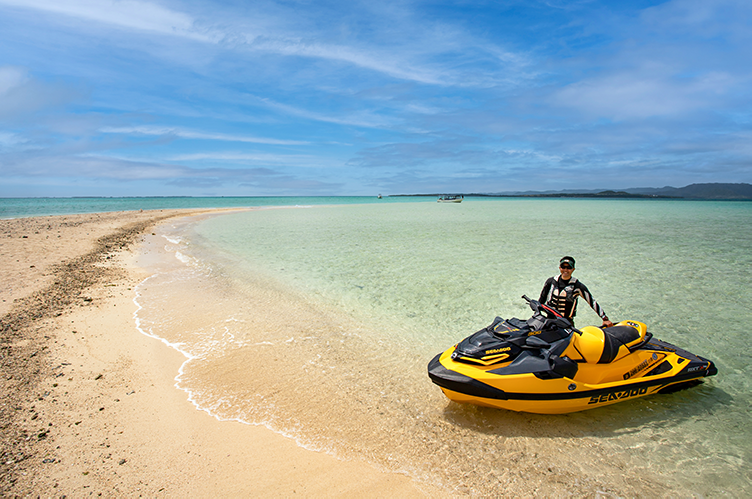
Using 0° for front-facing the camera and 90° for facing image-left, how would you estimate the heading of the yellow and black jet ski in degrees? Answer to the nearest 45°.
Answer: approximately 45°
